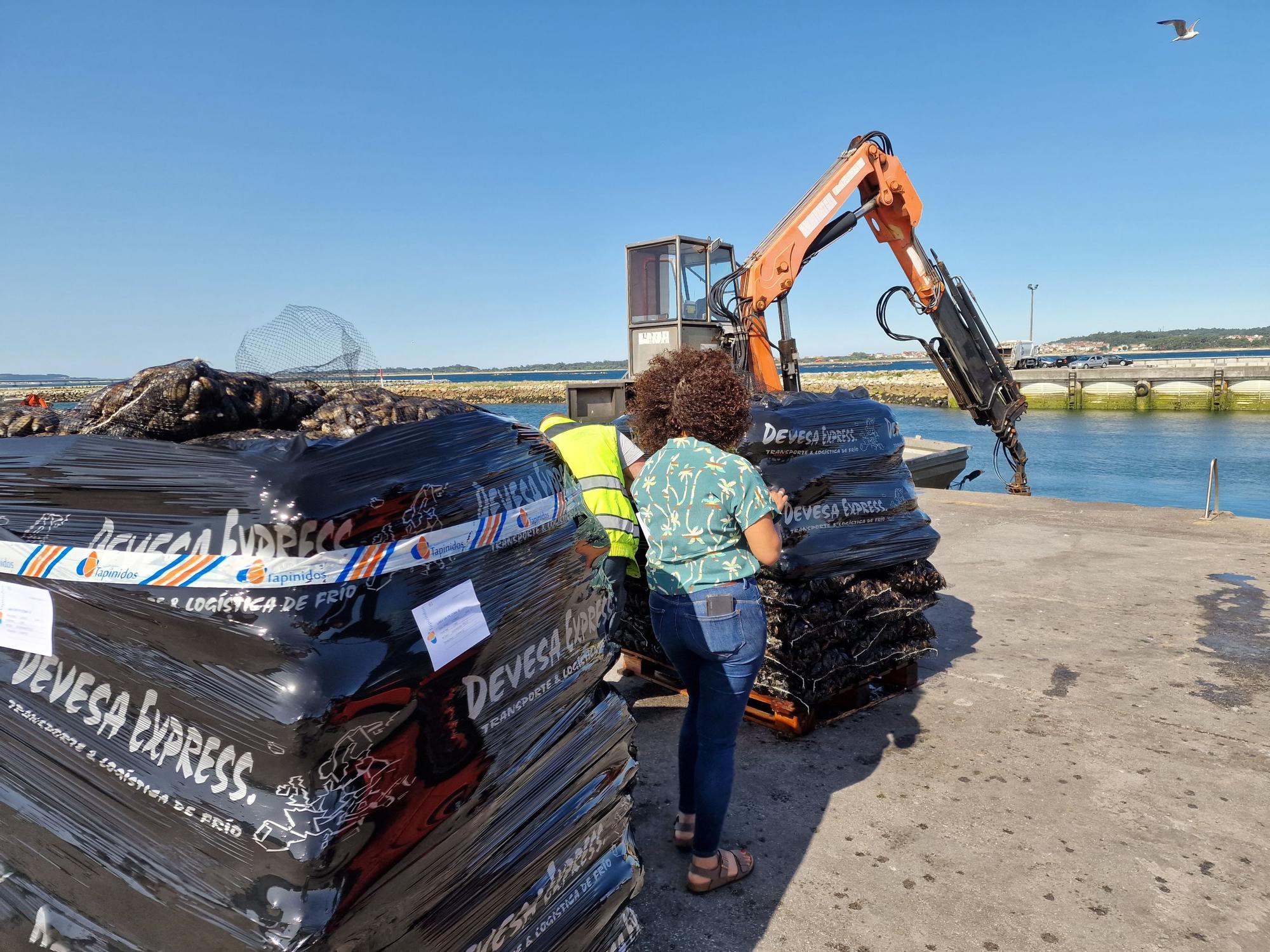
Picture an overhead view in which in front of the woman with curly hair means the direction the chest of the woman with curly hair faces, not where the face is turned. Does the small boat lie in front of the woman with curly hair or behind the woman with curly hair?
in front

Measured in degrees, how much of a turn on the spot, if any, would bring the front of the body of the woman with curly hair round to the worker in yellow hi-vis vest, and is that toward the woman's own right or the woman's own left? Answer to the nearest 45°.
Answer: approximately 90° to the woman's own left

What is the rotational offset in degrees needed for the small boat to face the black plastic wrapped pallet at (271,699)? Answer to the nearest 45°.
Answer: approximately 90° to its right

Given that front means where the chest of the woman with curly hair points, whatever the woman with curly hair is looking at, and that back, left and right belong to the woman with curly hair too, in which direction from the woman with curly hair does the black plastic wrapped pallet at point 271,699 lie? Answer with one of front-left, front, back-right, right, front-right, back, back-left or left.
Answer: back

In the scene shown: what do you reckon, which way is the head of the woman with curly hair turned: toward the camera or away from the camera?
away from the camera

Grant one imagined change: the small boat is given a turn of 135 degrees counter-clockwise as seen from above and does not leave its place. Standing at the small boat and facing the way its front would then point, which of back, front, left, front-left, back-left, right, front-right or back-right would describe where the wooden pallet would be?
back-left

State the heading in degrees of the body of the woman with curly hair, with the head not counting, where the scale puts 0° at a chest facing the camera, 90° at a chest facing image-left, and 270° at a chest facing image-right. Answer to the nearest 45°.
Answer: approximately 225°

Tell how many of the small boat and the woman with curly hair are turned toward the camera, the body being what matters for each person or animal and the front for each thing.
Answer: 0

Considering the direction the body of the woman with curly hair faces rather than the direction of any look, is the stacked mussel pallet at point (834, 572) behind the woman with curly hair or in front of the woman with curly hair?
in front

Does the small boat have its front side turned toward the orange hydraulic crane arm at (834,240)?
no

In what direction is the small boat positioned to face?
to the viewer's right

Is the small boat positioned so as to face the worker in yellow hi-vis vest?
no

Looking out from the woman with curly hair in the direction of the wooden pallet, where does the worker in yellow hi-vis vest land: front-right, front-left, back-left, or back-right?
front-left

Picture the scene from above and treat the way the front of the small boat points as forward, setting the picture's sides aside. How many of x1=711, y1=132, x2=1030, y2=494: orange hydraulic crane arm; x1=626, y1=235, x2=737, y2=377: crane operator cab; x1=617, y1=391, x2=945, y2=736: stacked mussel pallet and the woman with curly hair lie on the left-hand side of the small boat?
0
